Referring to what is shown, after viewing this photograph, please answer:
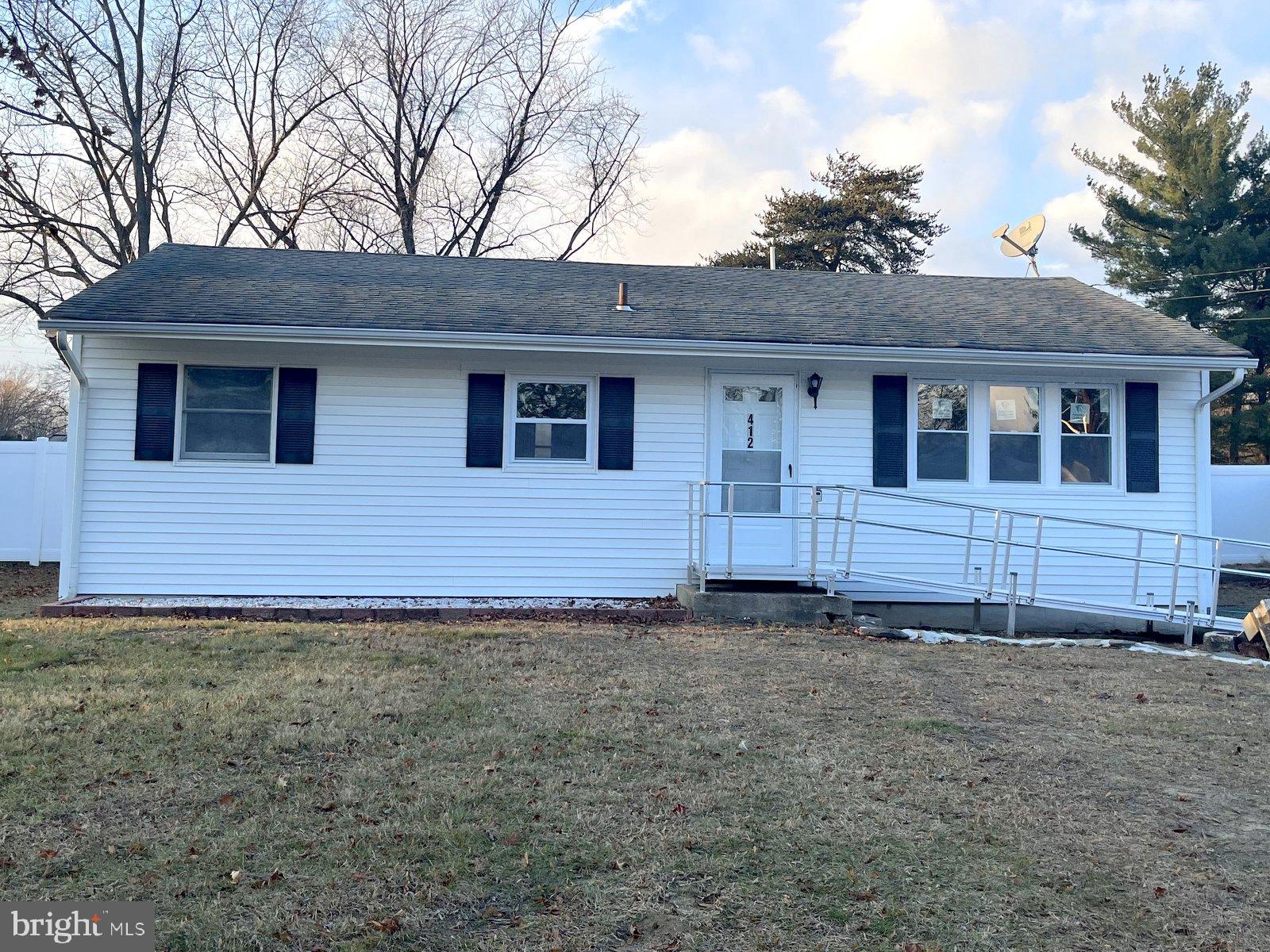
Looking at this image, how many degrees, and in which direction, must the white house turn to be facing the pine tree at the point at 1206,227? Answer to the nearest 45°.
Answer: approximately 135° to its left

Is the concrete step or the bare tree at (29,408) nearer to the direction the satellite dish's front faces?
the concrete step

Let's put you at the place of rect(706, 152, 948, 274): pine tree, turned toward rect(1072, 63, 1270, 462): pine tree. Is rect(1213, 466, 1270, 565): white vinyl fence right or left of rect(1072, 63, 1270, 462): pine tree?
right

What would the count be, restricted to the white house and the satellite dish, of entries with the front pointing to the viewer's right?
0

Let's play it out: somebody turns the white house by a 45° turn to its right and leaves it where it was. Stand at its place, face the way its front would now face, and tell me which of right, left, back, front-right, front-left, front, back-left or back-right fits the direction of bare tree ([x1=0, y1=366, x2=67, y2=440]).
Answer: right

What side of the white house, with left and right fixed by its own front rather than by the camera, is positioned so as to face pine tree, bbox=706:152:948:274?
back

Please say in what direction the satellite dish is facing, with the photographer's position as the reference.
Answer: facing the viewer and to the left of the viewer

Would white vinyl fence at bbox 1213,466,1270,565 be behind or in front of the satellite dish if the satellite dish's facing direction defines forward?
behind

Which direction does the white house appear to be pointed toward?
toward the camera
